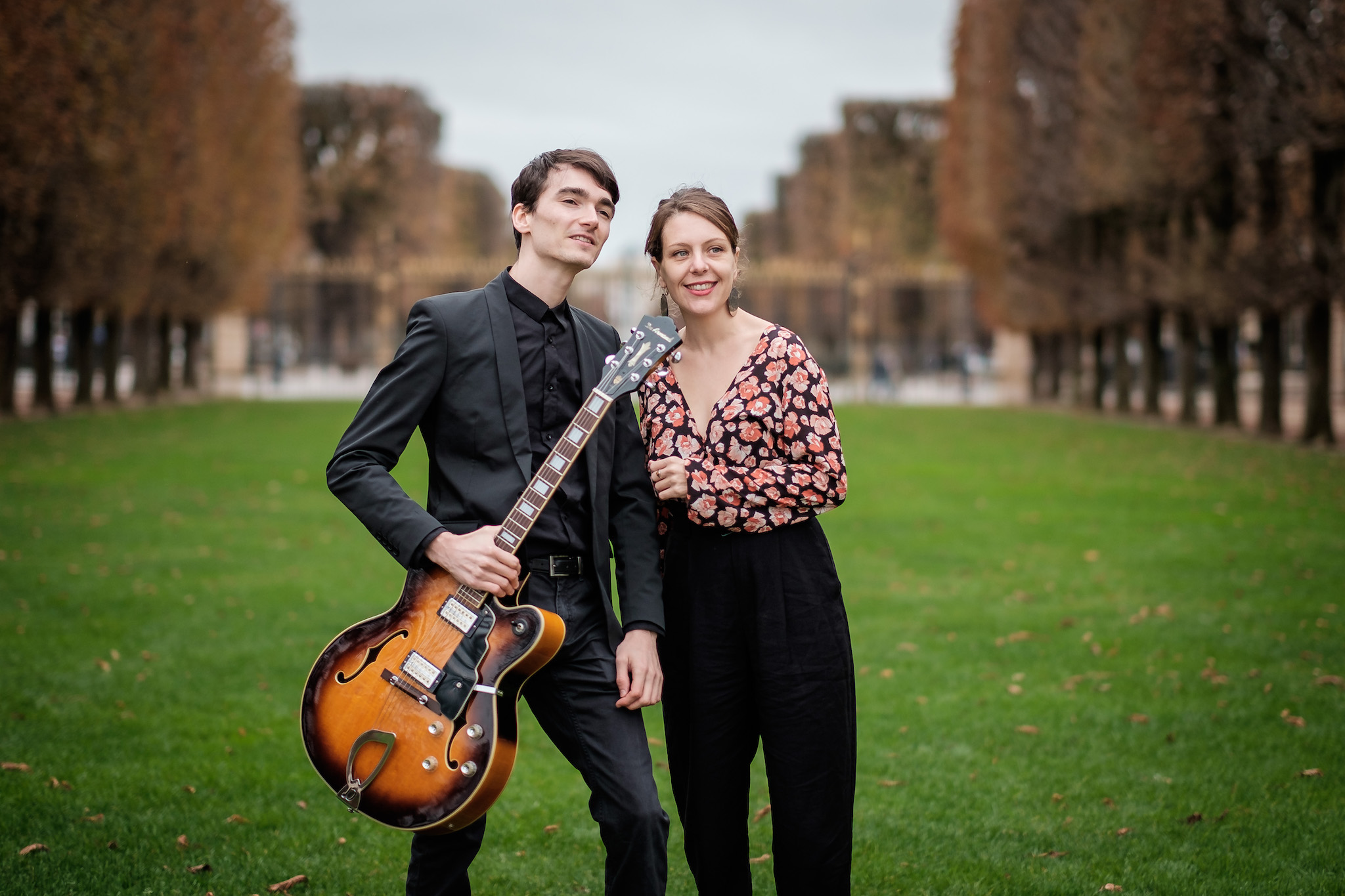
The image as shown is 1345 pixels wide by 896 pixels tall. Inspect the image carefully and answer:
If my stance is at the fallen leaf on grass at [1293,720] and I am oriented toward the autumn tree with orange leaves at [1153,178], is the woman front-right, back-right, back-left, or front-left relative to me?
back-left

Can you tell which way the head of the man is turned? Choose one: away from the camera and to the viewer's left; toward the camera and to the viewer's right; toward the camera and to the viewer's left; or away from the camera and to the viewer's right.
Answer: toward the camera and to the viewer's right

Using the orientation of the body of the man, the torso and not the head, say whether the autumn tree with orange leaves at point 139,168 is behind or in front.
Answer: behind

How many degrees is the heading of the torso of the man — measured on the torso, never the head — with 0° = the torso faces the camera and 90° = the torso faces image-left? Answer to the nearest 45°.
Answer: approximately 315°

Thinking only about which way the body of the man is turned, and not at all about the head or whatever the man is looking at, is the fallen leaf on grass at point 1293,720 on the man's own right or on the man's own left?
on the man's own left
